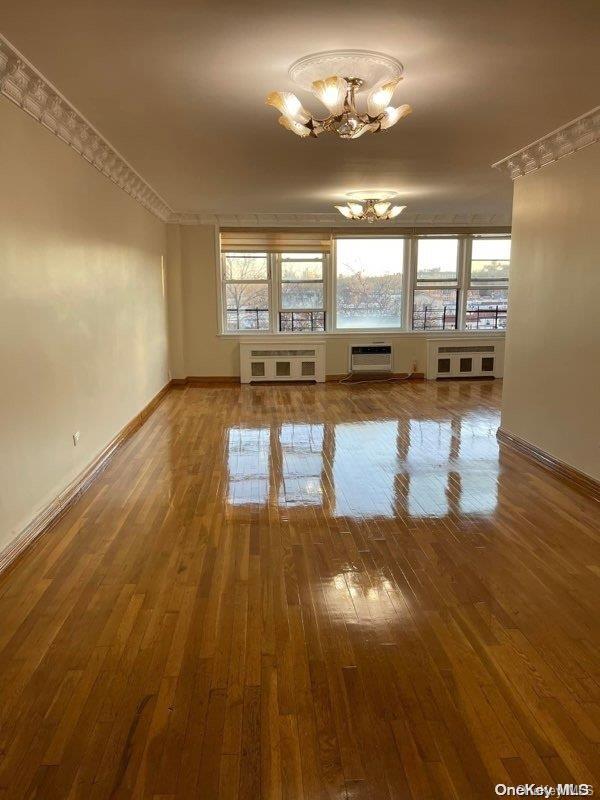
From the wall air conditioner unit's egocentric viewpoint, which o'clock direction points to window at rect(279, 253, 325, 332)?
The window is roughly at 3 o'clock from the wall air conditioner unit.

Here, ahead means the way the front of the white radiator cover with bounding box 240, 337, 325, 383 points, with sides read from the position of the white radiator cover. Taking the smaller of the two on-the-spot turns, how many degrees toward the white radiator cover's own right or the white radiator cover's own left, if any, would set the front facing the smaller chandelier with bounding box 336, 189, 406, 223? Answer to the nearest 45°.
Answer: approximately 45° to the white radiator cover's own left

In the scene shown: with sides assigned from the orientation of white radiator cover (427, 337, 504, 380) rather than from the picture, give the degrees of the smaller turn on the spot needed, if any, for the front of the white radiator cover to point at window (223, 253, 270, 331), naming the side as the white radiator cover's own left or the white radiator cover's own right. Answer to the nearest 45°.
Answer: approximately 90° to the white radiator cover's own right

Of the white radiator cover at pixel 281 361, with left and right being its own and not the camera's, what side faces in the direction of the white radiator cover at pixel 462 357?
left

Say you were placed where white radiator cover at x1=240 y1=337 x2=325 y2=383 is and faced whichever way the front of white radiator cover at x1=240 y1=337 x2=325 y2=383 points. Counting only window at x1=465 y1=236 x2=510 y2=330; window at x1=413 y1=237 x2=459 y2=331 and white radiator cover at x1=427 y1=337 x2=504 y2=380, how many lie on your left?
3

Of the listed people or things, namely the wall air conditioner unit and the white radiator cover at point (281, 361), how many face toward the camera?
2

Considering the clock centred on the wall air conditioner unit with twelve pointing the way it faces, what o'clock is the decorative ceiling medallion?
The decorative ceiling medallion is roughly at 12 o'clock from the wall air conditioner unit.
